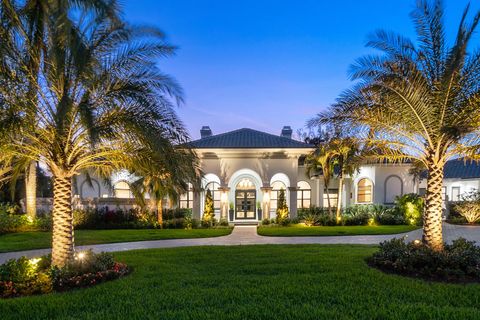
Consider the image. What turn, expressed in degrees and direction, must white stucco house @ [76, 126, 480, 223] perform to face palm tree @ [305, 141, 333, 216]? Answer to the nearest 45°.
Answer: approximately 45° to its left

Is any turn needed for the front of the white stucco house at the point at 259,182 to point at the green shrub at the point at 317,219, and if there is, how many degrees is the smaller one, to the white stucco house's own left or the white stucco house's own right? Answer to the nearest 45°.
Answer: approximately 45° to the white stucco house's own left

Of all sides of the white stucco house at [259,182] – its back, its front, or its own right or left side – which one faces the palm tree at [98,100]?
front

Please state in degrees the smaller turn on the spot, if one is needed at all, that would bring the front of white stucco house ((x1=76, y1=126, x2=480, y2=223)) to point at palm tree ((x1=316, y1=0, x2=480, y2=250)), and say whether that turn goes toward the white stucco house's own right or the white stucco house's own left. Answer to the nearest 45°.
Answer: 0° — it already faces it

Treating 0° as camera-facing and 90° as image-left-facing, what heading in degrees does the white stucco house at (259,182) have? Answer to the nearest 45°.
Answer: approximately 0°

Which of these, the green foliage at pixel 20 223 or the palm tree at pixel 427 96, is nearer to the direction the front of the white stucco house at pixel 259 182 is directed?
the palm tree

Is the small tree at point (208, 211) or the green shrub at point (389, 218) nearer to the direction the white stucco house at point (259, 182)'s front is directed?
the small tree
